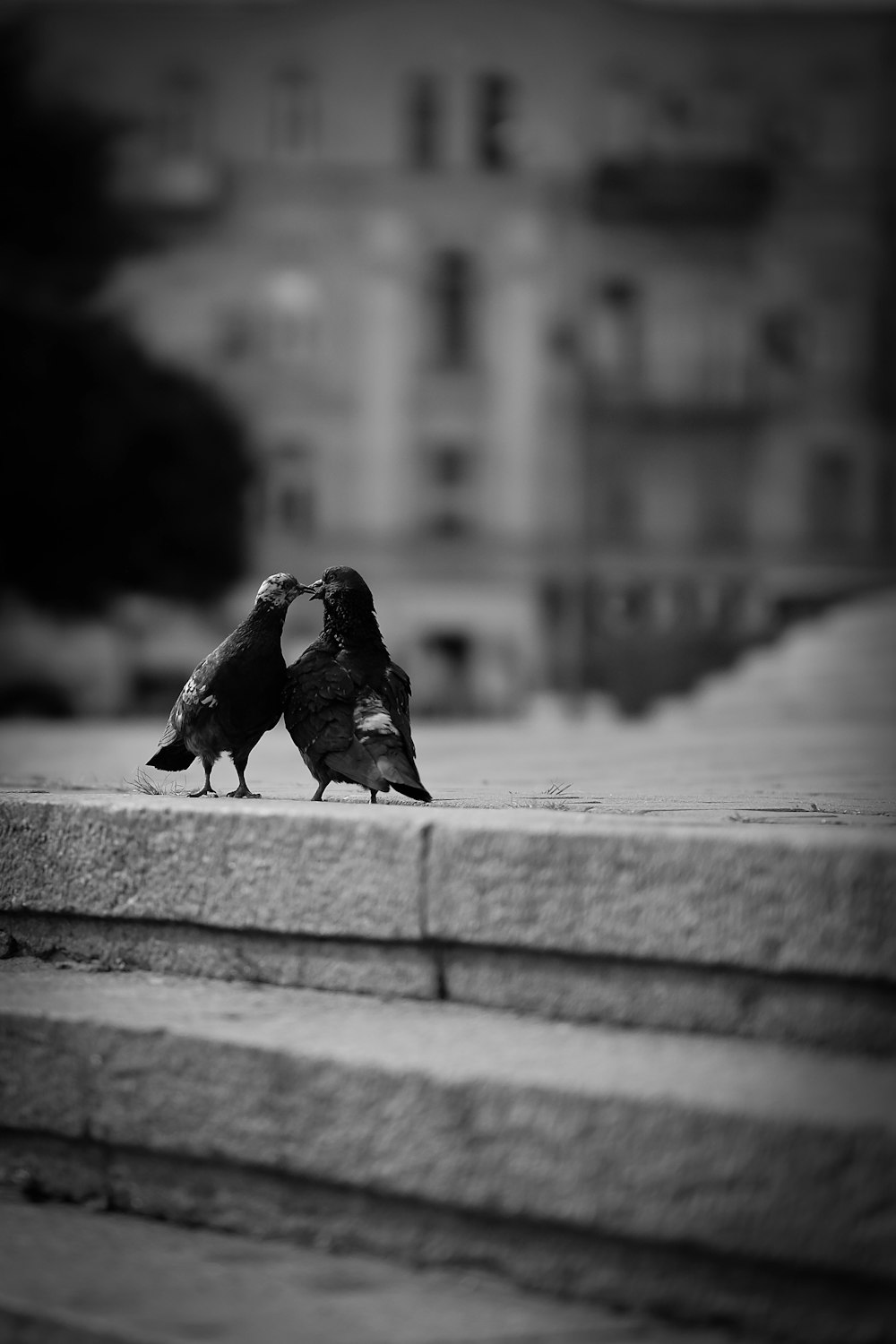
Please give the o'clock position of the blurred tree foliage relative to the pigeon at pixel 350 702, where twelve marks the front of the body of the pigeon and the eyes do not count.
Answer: The blurred tree foliage is roughly at 1 o'clock from the pigeon.

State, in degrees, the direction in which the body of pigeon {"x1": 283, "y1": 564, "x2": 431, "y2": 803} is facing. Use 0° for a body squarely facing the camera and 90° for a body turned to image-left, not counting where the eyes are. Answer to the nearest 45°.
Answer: approximately 135°
